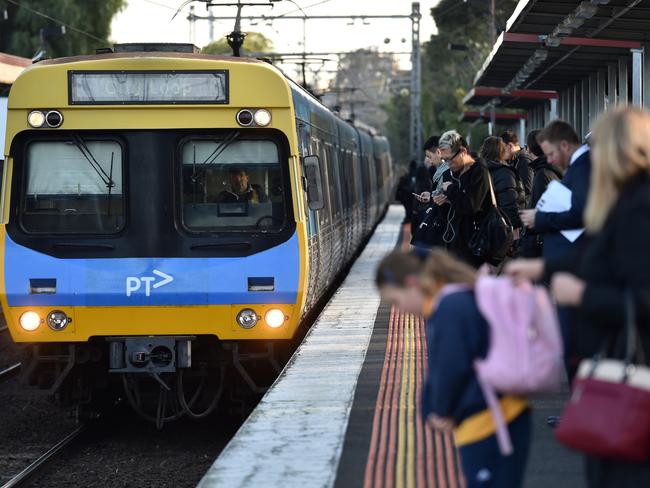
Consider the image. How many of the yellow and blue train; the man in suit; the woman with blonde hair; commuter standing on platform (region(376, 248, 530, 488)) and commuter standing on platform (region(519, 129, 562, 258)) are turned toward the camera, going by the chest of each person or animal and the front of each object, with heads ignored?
1

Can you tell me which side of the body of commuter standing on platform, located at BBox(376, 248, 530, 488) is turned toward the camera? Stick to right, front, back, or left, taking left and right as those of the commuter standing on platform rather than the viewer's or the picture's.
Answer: left

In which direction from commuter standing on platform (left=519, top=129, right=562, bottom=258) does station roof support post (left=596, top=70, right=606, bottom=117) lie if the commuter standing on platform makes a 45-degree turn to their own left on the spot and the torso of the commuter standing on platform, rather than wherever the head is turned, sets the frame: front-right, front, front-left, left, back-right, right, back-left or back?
back-right

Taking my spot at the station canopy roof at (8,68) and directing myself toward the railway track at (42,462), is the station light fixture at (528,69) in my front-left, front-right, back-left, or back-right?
front-left

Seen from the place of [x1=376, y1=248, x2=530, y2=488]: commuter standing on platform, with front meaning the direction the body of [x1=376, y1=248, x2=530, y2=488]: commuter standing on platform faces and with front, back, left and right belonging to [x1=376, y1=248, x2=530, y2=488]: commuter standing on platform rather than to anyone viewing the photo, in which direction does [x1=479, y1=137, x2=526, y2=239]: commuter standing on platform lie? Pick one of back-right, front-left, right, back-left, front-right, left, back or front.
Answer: right

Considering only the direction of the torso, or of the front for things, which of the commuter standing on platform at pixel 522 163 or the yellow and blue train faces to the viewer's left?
the commuter standing on platform

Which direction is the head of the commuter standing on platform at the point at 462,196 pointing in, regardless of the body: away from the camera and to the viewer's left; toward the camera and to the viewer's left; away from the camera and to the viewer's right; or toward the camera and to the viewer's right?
toward the camera and to the viewer's left

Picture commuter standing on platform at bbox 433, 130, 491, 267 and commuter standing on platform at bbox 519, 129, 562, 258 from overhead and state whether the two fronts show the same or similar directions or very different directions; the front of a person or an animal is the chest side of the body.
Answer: same or similar directions

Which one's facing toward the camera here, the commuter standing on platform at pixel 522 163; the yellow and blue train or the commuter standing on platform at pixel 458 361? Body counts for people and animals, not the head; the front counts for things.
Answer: the yellow and blue train

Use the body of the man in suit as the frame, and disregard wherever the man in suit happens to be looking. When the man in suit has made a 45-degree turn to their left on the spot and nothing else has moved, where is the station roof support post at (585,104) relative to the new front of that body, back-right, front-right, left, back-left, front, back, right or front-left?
back-right

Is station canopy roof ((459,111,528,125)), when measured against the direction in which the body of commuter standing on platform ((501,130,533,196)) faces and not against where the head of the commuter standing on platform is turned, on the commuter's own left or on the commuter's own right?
on the commuter's own right

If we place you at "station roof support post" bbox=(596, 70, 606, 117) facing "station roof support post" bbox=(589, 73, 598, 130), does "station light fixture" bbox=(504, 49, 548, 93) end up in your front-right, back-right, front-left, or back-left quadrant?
front-left

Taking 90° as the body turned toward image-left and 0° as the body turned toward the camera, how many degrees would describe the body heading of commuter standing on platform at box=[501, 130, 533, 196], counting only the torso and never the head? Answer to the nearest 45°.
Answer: approximately 90°
